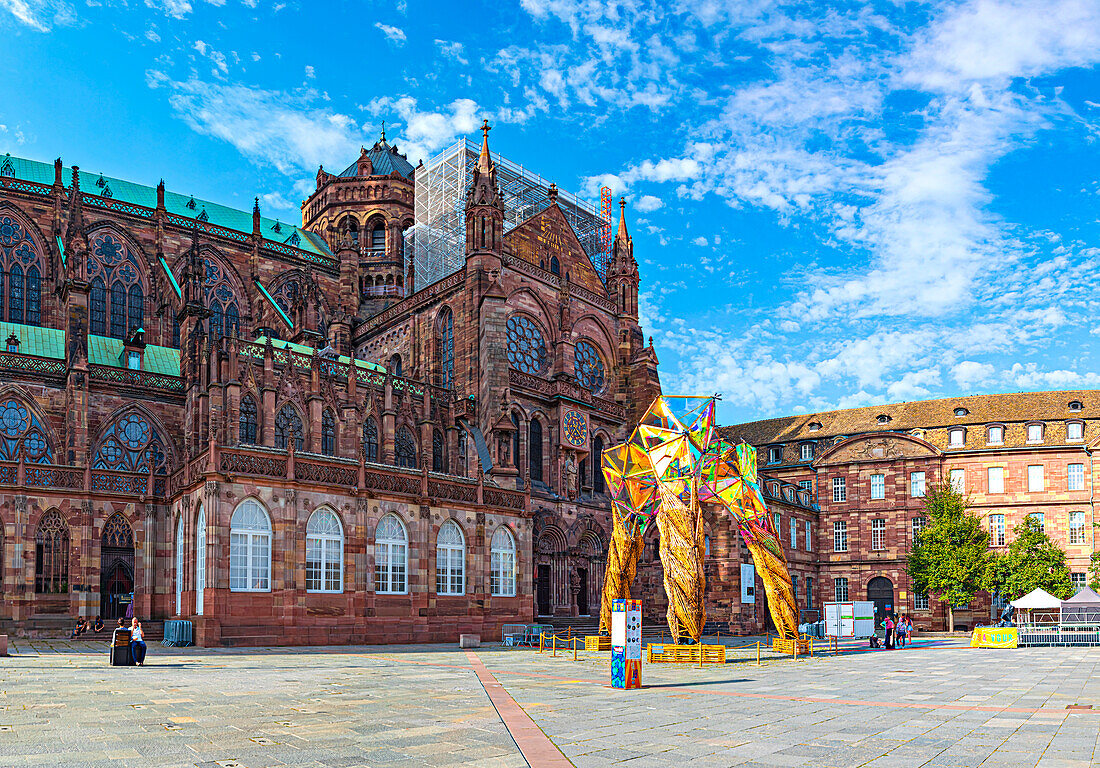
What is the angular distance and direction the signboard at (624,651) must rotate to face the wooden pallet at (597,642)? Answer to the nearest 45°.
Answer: approximately 180°

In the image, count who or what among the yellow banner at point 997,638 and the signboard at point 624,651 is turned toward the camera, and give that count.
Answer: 2

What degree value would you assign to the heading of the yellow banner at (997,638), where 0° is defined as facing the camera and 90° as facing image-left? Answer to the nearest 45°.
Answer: approximately 0°

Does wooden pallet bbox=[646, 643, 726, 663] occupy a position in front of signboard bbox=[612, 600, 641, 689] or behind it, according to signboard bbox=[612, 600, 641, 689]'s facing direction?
behind

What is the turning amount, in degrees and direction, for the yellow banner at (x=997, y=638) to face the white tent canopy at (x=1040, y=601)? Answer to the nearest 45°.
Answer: approximately 180°

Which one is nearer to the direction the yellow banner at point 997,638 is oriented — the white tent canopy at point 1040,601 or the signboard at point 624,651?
the signboard

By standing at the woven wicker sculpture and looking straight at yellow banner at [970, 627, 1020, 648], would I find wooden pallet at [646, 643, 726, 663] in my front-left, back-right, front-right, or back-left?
back-right

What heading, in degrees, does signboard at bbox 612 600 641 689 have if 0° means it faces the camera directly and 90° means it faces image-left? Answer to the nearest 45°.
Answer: approximately 0°

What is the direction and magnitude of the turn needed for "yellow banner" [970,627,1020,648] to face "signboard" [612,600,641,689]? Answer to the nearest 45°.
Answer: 0° — it already faces it

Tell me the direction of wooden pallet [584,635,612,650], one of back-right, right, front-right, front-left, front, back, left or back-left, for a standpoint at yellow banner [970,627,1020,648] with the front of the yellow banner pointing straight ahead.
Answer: front-right

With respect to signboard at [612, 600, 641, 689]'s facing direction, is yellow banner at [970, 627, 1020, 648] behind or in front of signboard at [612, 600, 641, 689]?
behind
